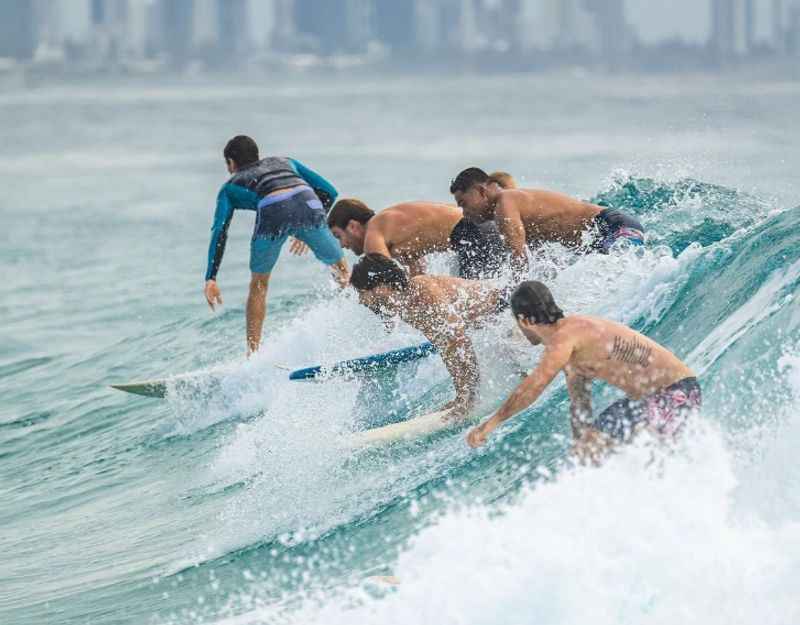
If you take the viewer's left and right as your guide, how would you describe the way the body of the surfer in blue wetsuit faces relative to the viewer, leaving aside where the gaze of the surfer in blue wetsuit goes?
facing away from the viewer and to the left of the viewer

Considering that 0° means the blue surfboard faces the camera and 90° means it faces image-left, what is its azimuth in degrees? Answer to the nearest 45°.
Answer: approximately 90°

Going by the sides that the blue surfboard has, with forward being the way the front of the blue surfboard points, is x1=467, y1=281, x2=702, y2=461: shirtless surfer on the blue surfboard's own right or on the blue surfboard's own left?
on the blue surfboard's own left

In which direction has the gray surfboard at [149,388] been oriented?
to the viewer's left

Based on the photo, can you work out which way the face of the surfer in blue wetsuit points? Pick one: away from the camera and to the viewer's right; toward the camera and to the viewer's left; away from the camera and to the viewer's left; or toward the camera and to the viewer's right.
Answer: away from the camera and to the viewer's left
